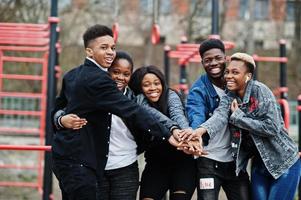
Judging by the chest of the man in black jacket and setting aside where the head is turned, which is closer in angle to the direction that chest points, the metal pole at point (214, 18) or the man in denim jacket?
the man in denim jacket

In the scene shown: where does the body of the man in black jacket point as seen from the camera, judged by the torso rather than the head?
to the viewer's right

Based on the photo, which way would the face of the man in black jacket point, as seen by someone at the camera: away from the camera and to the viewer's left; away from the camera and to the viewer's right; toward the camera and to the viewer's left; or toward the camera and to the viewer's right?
toward the camera and to the viewer's right

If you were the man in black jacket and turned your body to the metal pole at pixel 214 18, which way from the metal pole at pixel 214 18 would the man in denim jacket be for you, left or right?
right
